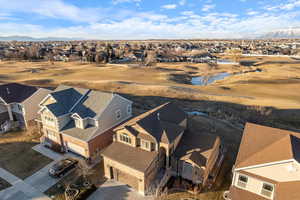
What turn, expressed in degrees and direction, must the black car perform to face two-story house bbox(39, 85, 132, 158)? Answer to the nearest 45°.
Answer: approximately 180°

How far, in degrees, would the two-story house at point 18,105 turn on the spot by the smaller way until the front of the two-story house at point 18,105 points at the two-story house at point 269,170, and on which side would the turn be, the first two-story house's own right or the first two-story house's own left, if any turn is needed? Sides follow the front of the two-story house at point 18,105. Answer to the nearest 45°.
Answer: approximately 90° to the first two-story house's own left

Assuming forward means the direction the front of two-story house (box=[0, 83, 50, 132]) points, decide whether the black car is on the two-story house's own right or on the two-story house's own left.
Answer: on the two-story house's own left

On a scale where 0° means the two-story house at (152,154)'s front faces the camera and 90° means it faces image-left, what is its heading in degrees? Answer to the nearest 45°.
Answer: approximately 45°

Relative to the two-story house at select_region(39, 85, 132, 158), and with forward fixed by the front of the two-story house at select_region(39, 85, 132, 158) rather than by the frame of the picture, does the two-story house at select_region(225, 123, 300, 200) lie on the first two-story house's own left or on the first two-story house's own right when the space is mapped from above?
on the first two-story house's own left

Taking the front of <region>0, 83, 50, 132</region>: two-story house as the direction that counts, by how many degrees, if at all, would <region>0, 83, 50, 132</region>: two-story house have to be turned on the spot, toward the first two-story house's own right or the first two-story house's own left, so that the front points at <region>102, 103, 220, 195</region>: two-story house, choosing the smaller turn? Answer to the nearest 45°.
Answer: approximately 90° to the first two-story house's own left

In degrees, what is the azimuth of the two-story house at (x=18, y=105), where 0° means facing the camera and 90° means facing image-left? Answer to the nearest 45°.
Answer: approximately 45°

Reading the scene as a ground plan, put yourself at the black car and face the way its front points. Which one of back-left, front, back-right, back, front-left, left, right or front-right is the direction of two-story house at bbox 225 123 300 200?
left
